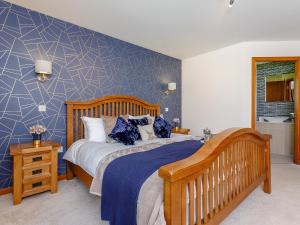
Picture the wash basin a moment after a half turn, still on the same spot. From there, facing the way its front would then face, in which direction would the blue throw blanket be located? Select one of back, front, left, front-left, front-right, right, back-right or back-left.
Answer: back

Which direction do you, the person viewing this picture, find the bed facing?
facing the viewer and to the right of the viewer

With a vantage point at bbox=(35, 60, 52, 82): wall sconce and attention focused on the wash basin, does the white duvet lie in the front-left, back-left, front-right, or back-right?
front-right

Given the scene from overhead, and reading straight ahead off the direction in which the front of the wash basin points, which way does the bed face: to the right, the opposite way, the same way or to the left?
to the left

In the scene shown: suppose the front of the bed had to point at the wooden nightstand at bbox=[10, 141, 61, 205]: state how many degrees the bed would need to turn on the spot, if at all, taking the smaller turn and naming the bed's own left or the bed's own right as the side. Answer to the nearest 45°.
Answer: approximately 135° to the bed's own right

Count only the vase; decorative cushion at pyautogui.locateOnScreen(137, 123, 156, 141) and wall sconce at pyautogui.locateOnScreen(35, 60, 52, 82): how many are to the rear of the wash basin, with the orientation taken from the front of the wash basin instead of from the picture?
0

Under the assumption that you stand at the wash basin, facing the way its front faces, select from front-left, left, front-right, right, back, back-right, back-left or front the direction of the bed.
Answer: front

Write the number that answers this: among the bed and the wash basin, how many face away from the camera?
0

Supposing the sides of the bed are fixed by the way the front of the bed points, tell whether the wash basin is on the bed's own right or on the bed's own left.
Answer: on the bed's own left

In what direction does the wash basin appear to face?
toward the camera

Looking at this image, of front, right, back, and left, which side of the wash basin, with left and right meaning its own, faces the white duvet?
front
